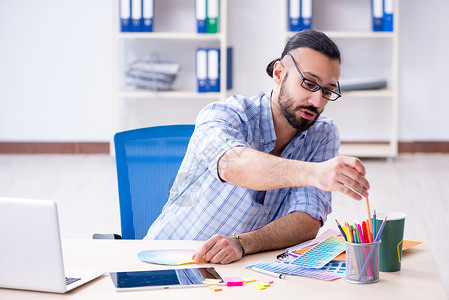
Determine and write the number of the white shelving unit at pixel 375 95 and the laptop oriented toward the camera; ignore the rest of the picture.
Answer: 1

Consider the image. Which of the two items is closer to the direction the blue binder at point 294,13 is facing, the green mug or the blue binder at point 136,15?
the green mug

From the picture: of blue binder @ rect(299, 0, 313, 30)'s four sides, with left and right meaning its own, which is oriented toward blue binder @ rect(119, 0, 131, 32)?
right

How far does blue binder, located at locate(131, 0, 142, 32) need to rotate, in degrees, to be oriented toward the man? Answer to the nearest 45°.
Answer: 0° — it already faces them

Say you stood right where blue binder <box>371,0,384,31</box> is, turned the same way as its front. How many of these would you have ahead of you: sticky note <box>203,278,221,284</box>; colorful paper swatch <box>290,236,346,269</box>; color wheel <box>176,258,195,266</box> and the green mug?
4

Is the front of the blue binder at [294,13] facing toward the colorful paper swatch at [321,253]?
yes
